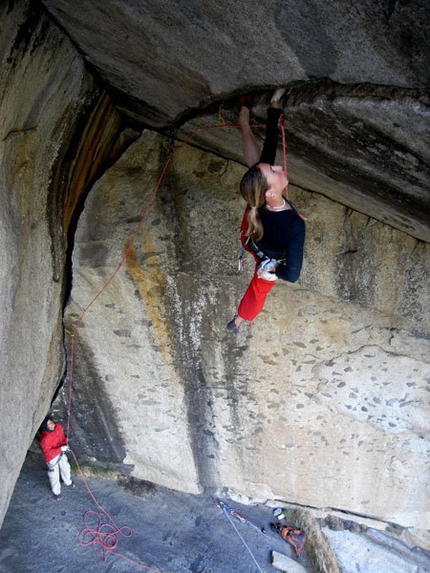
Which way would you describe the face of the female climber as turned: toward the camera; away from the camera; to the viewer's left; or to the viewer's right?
to the viewer's right

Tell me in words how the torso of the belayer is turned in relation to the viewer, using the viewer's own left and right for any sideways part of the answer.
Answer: facing the viewer and to the right of the viewer
